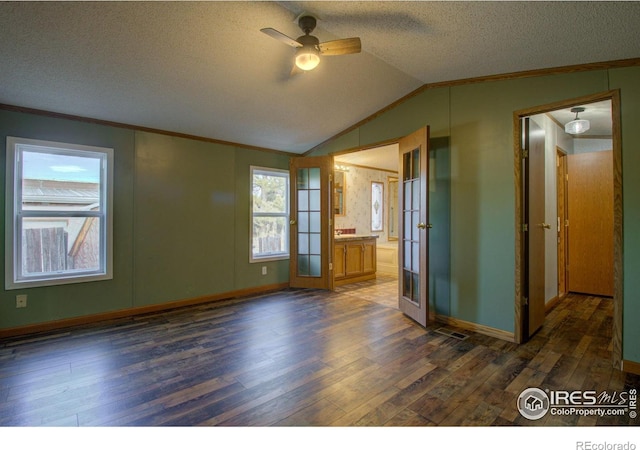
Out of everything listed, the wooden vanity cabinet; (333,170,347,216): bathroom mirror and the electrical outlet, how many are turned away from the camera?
0

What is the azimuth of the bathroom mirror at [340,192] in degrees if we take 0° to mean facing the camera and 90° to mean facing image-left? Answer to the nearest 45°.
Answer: approximately 315°

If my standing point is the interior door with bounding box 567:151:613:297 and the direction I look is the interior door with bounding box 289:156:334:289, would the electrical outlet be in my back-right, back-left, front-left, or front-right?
front-left

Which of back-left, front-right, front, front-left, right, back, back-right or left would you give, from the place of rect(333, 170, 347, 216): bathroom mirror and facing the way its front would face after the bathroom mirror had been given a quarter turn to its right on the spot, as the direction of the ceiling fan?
front-left

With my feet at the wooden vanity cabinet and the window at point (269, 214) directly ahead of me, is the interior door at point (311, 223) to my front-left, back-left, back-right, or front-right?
front-left

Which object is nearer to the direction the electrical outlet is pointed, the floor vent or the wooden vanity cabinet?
the floor vent

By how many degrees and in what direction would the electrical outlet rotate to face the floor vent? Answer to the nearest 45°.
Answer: approximately 45° to its left

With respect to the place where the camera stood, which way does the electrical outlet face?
facing the viewer

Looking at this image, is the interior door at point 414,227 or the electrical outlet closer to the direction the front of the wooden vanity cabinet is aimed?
the interior door

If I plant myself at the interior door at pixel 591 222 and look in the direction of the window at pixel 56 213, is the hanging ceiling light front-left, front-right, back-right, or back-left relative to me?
front-left

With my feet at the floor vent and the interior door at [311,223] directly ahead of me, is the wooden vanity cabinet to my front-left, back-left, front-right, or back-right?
front-right

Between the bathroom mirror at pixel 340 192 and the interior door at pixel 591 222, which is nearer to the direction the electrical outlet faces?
the interior door
